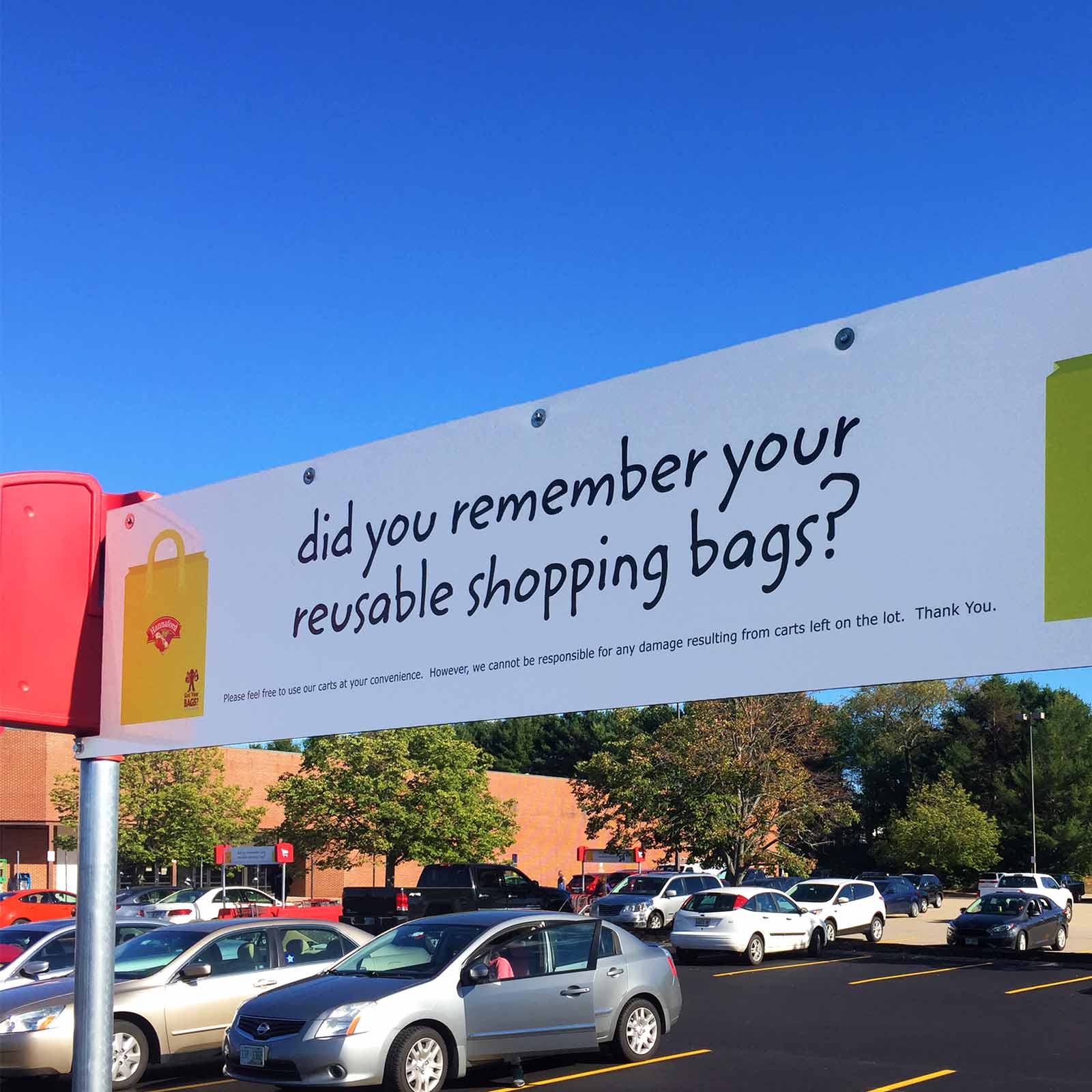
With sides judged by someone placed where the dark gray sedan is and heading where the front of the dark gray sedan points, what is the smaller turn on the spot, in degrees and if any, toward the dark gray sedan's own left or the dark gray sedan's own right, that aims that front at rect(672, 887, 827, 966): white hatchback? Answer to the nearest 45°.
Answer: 0° — it already faces it

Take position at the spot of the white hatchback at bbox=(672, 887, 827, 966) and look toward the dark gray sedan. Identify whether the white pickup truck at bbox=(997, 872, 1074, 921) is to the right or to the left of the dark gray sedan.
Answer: left

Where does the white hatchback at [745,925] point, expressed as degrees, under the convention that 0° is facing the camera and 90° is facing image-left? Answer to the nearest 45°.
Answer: approximately 225°

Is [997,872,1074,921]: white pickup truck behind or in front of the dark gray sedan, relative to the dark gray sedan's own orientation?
behind

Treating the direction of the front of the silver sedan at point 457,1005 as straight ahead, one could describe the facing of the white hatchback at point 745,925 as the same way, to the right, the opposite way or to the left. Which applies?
the opposite way

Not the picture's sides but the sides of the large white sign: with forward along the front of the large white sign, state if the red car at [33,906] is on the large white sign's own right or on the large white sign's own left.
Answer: on the large white sign's own right

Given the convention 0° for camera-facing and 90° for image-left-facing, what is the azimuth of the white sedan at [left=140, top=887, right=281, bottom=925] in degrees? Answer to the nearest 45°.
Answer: approximately 225°

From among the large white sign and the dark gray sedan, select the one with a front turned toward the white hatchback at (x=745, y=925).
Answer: the dark gray sedan

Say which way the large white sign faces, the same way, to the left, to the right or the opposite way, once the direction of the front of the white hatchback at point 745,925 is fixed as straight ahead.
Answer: the opposite way

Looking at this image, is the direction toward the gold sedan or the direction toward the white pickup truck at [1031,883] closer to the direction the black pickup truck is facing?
the white pickup truck

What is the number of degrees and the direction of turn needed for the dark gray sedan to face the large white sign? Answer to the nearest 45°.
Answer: approximately 45° to its left
